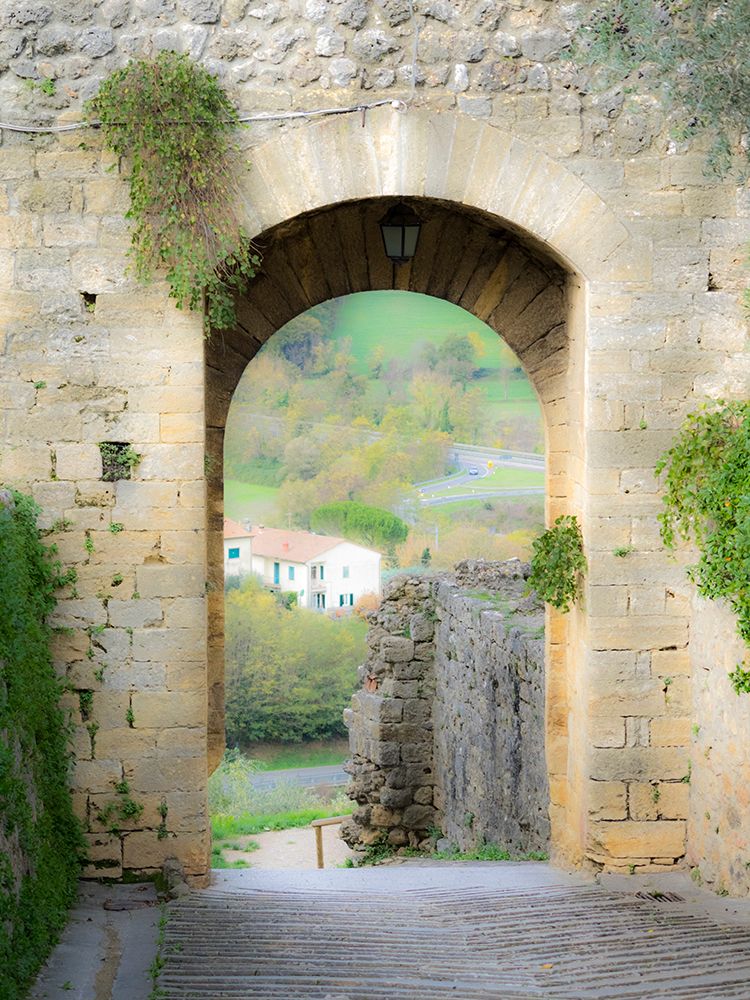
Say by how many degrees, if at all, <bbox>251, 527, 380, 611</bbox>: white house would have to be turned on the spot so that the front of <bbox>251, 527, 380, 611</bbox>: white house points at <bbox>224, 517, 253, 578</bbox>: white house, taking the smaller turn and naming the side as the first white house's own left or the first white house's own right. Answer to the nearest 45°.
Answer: approximately 45° to the first white house's own right

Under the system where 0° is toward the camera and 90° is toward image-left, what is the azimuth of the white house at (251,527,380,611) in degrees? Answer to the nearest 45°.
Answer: approximately 45°

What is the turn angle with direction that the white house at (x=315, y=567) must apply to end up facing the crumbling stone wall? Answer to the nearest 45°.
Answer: approximately 45° to its left

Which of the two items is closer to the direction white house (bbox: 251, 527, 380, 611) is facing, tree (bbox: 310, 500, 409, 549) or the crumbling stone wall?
the crumbling stone wall

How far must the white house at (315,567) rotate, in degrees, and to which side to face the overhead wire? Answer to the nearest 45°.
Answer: approximately 45° to its left

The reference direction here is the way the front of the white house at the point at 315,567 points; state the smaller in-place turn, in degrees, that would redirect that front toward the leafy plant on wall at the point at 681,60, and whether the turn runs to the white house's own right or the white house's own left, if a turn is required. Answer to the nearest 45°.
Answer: approximately 45° to the white house's own left

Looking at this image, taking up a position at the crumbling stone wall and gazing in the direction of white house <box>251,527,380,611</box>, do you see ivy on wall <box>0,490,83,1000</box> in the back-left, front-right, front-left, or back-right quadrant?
back-left

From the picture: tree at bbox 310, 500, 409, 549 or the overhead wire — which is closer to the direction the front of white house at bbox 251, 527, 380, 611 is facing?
the overhead wire

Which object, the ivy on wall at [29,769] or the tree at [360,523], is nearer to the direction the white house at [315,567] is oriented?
the ivy on wall

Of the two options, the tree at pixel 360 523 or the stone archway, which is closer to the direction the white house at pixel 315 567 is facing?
the stone archway
